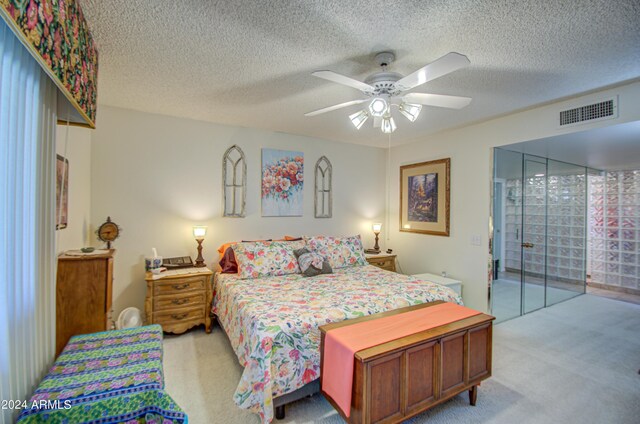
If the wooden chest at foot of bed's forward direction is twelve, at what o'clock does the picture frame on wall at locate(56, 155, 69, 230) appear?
The picture frame on wall is roughly at 4 o'clock from the wooden chest at foot of bed.

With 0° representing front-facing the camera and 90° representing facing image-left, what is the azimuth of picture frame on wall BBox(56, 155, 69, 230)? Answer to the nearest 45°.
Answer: approximately 315°

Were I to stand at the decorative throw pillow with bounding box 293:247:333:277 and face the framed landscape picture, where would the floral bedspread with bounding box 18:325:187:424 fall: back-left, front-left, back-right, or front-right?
back-right

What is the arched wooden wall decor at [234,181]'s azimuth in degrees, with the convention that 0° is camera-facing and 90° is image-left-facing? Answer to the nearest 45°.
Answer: approximately 0°

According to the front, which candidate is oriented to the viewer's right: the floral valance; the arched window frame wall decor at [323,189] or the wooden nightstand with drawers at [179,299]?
the floral valance

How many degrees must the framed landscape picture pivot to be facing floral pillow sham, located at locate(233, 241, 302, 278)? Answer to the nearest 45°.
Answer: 0° — it already faces it

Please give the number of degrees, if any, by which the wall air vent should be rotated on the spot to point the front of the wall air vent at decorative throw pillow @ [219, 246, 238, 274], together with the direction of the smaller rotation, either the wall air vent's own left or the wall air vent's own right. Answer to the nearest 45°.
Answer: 0° — it already faces it

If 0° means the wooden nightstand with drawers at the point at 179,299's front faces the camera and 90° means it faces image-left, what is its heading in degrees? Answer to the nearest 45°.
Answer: approximately 0°

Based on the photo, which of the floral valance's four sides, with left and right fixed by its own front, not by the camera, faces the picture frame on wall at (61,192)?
left

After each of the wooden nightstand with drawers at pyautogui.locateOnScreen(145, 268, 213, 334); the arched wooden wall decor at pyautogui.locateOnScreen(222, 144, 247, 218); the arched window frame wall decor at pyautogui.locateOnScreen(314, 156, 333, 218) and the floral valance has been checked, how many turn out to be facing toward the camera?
3
